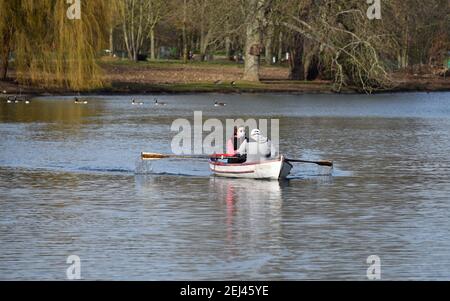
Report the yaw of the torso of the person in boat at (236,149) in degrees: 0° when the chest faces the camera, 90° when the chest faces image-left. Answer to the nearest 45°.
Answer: approximately 315°

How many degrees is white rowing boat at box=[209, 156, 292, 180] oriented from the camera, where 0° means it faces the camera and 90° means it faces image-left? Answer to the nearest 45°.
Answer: approximately 315°
